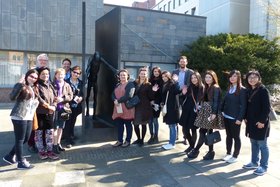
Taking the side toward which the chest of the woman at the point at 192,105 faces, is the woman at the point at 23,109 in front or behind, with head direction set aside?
in front

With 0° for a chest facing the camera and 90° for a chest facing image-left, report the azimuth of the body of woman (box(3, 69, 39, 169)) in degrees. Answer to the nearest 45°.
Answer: approximately 315°

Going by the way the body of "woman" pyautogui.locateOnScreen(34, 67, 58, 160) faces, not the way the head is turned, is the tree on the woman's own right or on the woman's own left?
on the woman's own left

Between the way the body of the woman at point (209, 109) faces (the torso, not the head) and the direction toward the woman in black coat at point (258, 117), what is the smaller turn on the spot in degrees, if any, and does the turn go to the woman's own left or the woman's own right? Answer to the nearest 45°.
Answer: approximately 90° to the woman's own left

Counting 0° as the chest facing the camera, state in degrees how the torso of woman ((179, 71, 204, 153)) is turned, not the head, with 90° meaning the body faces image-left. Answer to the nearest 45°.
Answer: approximately 45°

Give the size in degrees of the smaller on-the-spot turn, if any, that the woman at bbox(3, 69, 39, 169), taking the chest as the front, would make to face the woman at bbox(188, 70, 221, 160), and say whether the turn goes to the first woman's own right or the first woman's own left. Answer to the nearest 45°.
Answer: approximately 45° to the first woman's own left

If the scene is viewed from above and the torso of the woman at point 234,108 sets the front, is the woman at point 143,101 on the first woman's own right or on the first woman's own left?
on the first woman's own right

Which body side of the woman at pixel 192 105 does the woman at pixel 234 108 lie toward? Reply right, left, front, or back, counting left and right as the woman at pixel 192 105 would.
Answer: left

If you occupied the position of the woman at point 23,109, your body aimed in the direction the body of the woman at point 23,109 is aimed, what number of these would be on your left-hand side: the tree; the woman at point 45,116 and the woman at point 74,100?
3

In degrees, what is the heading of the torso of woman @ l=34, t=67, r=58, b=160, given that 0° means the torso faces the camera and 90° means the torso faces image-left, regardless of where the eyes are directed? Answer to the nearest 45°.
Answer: approximately 315°

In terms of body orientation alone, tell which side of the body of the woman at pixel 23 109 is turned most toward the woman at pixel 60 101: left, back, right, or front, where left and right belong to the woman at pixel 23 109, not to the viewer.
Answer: left

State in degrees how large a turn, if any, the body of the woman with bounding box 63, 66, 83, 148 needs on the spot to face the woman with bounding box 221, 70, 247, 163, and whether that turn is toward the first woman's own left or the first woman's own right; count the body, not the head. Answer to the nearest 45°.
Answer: approximately 45° to the first woman's own left
